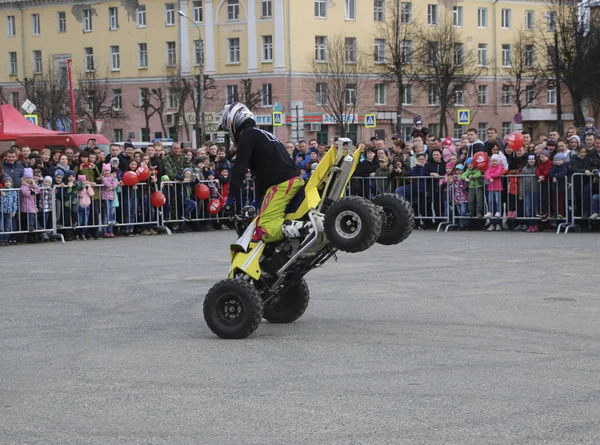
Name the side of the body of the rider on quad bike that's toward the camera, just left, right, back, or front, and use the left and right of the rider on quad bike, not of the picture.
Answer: left

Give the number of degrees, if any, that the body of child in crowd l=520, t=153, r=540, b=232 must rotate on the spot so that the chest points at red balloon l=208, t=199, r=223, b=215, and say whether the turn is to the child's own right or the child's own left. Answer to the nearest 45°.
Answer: approximately 90° to the child's own right

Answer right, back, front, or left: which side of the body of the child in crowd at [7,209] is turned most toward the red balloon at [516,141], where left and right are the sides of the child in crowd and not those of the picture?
left

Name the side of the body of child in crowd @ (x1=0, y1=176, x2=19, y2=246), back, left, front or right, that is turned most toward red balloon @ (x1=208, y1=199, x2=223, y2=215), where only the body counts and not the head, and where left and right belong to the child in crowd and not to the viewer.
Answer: left

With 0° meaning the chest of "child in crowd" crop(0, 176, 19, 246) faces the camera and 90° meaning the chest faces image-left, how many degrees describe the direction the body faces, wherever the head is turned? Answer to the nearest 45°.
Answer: approximately 0°

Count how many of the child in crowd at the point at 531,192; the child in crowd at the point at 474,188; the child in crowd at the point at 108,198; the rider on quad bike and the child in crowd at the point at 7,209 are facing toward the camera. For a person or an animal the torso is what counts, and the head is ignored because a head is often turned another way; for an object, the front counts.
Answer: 4

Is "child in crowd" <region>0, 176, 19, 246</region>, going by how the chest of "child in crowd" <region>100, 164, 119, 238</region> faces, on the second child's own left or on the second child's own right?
on the second child's own right

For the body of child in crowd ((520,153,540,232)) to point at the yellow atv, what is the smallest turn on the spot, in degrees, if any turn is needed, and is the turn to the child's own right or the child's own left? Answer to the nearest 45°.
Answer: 0° — they already face it

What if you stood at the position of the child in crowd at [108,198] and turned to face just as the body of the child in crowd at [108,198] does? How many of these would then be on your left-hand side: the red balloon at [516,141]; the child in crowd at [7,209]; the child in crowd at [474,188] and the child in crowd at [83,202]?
2
